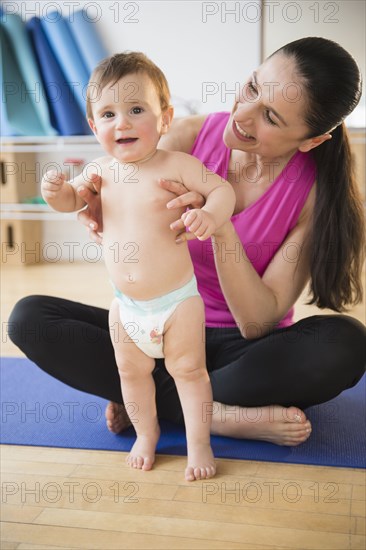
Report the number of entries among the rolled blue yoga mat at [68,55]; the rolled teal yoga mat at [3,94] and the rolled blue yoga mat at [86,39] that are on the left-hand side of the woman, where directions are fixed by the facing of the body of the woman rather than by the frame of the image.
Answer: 0

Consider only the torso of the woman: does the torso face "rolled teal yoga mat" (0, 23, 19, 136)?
no

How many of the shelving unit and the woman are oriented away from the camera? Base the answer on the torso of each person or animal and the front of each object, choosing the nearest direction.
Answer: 0

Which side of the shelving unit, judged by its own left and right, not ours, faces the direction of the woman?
front

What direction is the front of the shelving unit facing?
toward the camera

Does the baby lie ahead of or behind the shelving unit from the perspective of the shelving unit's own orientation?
ahead

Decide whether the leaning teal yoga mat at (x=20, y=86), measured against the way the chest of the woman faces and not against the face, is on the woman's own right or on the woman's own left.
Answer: on the woman's own right

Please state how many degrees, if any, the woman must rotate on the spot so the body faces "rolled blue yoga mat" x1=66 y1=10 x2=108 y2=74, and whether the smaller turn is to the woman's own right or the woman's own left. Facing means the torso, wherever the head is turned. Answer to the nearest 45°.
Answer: approximately 135° to the woman's own right

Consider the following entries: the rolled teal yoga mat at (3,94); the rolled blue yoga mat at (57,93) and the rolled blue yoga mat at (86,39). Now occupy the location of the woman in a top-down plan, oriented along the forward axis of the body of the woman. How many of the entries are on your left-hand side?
0

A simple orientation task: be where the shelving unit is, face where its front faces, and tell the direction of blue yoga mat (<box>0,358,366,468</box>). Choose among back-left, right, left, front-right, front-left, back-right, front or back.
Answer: front

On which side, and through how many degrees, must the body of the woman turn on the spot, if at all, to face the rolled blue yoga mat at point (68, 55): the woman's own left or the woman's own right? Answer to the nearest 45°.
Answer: approximately 135° to the woman's own right

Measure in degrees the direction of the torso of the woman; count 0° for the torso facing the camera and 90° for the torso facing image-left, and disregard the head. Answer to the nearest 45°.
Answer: approximately 45°
